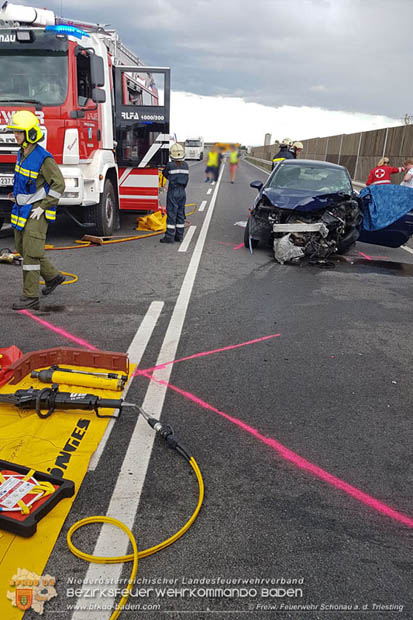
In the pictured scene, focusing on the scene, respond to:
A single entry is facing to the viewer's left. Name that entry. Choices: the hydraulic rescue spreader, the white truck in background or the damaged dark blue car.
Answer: the hydraulic rescue spreader

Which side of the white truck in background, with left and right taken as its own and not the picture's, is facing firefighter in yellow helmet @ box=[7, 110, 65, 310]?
front

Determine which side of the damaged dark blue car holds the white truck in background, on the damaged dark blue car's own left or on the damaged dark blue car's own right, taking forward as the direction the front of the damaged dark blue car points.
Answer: on the damaged dark blue car's own right

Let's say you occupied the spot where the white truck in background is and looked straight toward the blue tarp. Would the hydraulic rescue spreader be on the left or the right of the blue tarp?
right

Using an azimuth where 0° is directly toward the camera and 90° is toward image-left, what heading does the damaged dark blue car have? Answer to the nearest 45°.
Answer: approximately 0°

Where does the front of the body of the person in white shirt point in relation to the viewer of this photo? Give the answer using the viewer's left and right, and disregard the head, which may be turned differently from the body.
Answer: facing to the left of the viewer

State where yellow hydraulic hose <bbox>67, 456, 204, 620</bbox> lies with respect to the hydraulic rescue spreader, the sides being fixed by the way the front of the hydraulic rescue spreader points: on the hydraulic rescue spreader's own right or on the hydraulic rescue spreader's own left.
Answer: on the hydraulic rescue spreader's own left

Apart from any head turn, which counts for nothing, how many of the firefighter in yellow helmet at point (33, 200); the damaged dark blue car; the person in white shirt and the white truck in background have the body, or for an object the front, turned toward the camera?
2

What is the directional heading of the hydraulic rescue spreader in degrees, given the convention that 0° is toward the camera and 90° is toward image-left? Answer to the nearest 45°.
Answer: approximately 90°
